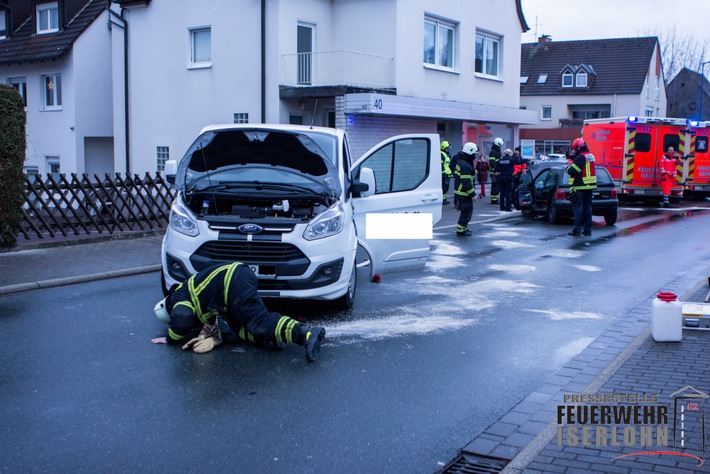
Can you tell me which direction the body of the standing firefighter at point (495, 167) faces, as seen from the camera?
to the viewer's right

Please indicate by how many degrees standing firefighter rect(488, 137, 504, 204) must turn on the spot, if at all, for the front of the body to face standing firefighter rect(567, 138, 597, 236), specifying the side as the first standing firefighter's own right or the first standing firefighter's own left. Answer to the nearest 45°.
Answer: approximately 90° to the first standing firefighter's own right

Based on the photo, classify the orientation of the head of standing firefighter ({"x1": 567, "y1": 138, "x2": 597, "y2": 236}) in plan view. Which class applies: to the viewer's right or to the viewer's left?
to the viewer's left

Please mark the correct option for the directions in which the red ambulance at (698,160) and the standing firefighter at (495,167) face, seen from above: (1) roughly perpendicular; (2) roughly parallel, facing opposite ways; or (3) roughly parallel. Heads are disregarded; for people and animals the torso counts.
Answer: roughly perpendicular
